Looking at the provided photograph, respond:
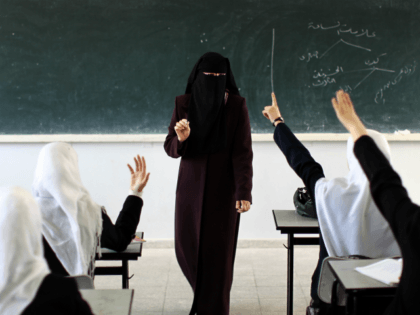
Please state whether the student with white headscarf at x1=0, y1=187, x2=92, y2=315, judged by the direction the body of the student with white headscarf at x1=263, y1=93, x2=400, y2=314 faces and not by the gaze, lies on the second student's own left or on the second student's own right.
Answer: on the second student's own left

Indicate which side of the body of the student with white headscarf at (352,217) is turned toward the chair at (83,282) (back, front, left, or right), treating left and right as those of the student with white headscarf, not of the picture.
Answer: left

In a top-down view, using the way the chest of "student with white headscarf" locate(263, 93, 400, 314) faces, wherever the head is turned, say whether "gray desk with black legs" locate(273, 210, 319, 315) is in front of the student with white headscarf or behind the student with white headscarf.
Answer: in front

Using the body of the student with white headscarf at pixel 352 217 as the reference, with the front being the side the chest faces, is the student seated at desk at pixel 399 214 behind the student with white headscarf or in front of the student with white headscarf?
behind

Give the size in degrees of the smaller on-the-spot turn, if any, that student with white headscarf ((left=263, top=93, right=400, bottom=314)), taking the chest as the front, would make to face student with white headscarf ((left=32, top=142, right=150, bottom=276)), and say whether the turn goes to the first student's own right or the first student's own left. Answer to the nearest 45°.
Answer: approximately 45° to the first student's own left

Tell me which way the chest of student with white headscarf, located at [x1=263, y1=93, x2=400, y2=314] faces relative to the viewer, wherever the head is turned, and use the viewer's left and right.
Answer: facing away from the viewer and to the left of the viewer
